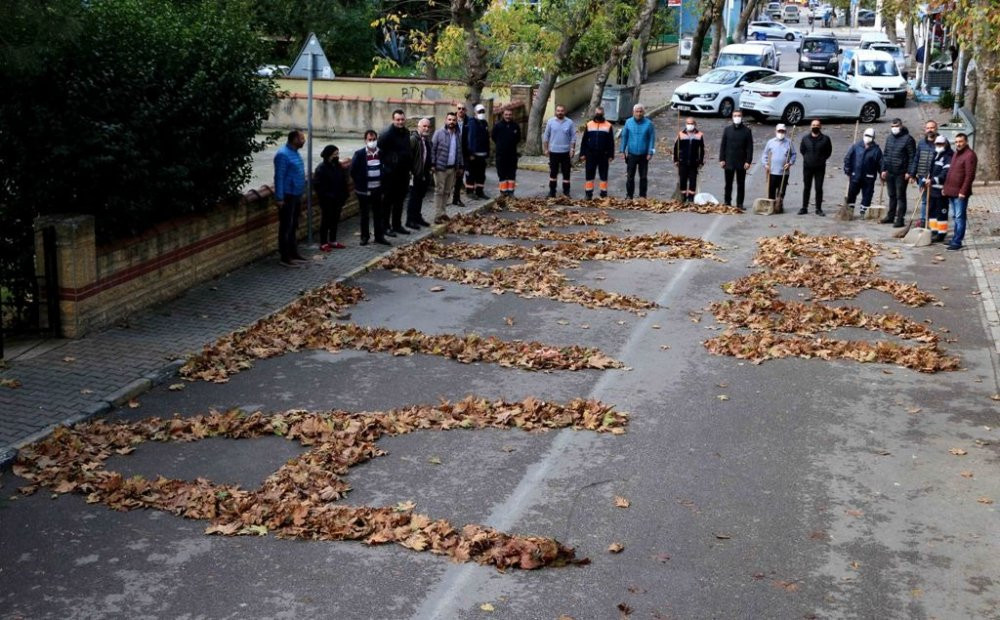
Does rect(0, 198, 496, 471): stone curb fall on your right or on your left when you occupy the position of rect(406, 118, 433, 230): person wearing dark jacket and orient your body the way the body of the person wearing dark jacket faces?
on your right

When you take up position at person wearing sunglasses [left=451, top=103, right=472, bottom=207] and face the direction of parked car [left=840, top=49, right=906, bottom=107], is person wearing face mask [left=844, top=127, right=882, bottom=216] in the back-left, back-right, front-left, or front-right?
front-right

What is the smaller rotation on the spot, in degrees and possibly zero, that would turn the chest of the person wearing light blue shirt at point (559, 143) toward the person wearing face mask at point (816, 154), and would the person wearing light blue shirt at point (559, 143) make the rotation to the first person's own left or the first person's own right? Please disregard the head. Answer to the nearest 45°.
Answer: approximately 90° to the first person's own left

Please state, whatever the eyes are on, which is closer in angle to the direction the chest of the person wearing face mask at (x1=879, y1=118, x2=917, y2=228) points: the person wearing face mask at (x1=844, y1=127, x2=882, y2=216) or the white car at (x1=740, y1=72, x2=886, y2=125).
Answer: the person wearing face mask

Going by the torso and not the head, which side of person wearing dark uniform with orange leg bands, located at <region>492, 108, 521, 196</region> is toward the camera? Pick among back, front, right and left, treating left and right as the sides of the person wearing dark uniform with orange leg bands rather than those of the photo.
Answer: front

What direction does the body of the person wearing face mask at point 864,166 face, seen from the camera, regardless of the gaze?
toward the camera

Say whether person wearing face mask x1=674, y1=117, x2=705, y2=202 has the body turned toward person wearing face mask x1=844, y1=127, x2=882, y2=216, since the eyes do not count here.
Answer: no

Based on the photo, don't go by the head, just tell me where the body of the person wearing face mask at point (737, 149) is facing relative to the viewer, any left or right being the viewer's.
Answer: facing the viewer

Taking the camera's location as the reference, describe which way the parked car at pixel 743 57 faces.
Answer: facing the viewer and to the left of the viewer

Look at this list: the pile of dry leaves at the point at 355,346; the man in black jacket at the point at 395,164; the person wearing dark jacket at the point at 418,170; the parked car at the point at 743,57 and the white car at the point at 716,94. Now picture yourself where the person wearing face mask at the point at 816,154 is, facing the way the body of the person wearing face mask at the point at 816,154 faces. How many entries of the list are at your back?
2

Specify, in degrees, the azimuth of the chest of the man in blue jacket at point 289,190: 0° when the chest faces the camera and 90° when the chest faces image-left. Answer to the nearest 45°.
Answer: approximately 315°

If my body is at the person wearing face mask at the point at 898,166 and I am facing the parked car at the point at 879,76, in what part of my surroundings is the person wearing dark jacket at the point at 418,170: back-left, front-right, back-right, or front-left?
back-left

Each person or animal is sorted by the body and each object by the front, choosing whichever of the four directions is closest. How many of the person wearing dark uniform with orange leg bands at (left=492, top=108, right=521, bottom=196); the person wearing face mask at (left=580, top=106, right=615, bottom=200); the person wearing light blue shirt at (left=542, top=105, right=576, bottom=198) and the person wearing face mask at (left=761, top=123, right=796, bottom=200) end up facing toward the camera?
4

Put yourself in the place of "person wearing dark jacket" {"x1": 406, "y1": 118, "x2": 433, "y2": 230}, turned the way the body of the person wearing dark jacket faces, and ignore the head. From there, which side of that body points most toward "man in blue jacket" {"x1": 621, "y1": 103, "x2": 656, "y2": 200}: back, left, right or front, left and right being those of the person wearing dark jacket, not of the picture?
left
